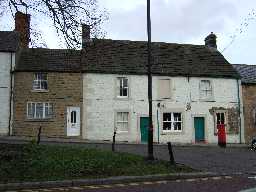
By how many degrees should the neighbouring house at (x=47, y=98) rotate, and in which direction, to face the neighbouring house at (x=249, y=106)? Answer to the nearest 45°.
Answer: approximately 90° to its left

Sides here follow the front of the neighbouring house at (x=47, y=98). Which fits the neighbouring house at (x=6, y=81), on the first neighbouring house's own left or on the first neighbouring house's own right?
on the first neighbouring house's own right

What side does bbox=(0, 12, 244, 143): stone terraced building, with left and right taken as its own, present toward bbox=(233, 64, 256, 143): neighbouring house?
left

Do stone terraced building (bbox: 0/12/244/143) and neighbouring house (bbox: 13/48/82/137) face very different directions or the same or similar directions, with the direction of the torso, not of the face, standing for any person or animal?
same or similar directions

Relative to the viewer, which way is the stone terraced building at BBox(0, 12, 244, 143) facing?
toward the camera

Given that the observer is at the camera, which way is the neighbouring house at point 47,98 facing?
facing the viewer

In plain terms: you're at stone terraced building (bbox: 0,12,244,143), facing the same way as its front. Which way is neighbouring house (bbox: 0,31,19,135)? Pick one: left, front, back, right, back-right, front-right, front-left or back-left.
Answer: right
